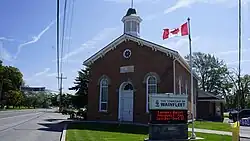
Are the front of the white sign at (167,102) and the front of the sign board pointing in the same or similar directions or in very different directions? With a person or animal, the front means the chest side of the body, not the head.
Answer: same or similar directions

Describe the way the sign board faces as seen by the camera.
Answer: facing the viewer

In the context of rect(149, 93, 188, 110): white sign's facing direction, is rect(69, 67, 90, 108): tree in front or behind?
behind

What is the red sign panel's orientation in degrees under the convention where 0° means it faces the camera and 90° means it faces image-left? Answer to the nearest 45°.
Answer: approximately 0°

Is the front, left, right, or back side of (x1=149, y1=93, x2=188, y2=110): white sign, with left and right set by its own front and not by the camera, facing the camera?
front
